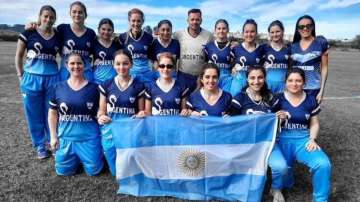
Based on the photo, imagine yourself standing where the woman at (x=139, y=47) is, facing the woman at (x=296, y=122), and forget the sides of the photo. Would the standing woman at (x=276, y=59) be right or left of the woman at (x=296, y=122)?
left

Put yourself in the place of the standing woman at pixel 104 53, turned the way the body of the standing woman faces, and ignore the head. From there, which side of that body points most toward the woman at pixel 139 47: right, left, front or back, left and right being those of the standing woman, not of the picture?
left

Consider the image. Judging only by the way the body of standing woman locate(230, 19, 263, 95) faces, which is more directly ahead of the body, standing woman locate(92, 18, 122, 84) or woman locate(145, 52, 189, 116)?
the woman

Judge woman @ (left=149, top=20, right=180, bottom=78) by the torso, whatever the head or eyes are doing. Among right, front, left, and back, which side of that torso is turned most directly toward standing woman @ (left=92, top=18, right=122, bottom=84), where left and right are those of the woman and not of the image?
right

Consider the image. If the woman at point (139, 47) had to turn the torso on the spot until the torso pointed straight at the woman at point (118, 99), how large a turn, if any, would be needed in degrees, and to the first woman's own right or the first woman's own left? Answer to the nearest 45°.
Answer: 0° — they already face them

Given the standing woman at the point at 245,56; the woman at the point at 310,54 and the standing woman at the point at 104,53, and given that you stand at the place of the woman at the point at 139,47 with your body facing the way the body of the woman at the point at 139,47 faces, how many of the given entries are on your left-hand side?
2

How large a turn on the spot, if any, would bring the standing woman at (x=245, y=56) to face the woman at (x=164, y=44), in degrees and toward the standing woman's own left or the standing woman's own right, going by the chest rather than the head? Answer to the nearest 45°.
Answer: approximately 90° to the standing woman's own right

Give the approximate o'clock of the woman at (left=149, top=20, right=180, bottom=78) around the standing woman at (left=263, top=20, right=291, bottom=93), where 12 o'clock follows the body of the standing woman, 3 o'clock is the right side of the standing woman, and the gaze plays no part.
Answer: The woman is roughly at 3 o'clock from the standing woman.

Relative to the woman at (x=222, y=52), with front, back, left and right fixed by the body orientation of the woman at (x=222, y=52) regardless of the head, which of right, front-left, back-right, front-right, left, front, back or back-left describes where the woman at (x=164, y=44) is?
right

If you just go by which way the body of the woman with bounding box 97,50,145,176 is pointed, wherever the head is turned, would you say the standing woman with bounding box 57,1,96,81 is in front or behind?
behind

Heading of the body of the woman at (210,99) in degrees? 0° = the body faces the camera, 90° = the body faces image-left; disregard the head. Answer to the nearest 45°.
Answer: approximately 0°

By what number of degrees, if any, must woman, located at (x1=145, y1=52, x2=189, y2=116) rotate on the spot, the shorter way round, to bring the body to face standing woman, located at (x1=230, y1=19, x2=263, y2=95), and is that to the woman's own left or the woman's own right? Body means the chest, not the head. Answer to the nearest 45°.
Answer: approximately 135° to the woman's own left
